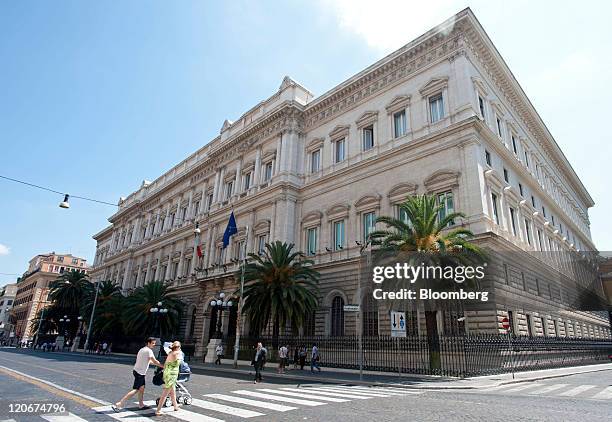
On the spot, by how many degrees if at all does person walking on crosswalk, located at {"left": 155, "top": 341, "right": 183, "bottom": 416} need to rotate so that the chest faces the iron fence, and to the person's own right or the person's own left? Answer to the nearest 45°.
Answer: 0° — they already face it

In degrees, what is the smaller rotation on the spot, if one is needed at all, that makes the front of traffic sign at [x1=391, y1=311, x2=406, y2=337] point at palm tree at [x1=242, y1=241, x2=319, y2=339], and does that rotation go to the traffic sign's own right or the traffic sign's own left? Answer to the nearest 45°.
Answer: approximately 135° to the traffic sign's own right

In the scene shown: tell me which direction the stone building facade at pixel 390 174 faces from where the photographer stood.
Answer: facing the viewer and to the left of the viewer

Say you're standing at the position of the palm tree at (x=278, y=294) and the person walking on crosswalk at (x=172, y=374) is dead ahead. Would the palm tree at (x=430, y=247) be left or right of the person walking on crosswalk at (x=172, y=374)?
left

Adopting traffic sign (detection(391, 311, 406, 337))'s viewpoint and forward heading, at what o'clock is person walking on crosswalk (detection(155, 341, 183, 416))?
The person walking on crosswalk is roughly at 1 o'clock from the traffic sign.

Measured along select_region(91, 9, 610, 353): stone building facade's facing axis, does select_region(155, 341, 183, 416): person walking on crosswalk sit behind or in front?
in front

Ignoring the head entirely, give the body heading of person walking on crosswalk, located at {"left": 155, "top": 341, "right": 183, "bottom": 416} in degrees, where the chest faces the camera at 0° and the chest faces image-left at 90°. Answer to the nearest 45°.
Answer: approximately 225°

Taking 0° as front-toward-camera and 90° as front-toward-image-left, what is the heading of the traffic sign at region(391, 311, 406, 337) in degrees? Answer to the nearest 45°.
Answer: approximately 0°

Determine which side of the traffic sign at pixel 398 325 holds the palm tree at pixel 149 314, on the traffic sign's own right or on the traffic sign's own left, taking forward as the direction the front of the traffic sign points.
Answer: on the traffic sign's own right

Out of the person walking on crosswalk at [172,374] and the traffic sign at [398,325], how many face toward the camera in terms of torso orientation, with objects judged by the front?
1
